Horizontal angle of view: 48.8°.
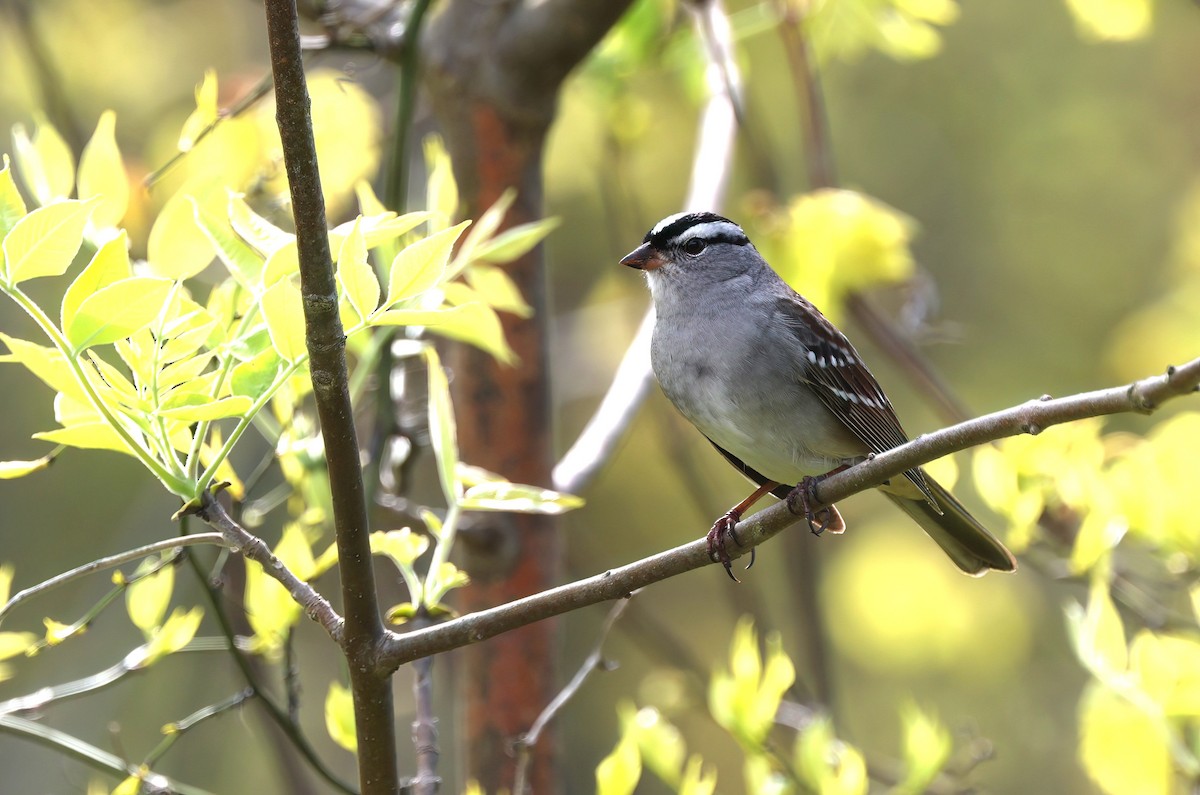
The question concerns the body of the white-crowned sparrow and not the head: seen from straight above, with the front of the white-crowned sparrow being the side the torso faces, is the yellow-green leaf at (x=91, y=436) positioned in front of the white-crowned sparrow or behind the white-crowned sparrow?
in front

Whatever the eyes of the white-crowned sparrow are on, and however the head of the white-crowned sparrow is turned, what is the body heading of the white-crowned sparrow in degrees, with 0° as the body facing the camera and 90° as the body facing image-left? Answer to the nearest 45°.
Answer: approximately 45°

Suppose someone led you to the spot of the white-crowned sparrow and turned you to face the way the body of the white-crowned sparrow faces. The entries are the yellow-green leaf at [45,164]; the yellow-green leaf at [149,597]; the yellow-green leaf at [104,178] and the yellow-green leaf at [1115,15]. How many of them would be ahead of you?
3

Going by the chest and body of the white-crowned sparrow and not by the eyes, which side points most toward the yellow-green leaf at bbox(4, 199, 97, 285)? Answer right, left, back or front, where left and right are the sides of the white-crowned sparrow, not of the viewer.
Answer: front

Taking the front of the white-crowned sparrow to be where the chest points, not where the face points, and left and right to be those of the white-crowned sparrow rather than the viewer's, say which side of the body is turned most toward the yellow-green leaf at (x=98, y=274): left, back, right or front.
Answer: front

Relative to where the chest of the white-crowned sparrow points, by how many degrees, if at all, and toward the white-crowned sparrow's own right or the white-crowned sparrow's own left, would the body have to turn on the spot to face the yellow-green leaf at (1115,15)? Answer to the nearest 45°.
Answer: approximately 180°

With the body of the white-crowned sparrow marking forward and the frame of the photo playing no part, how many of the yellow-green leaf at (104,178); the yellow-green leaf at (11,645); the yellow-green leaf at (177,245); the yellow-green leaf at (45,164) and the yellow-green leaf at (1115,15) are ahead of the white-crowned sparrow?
4

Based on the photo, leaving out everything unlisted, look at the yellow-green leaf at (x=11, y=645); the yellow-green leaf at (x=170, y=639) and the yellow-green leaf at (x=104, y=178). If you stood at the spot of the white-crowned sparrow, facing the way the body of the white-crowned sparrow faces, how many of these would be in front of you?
3

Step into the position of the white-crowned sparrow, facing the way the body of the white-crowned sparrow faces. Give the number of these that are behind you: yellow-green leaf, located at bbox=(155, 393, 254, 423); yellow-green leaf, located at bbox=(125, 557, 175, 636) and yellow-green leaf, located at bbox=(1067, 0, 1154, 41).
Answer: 1

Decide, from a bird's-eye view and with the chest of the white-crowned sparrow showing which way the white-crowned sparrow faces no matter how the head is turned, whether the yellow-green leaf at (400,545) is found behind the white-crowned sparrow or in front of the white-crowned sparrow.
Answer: in front
